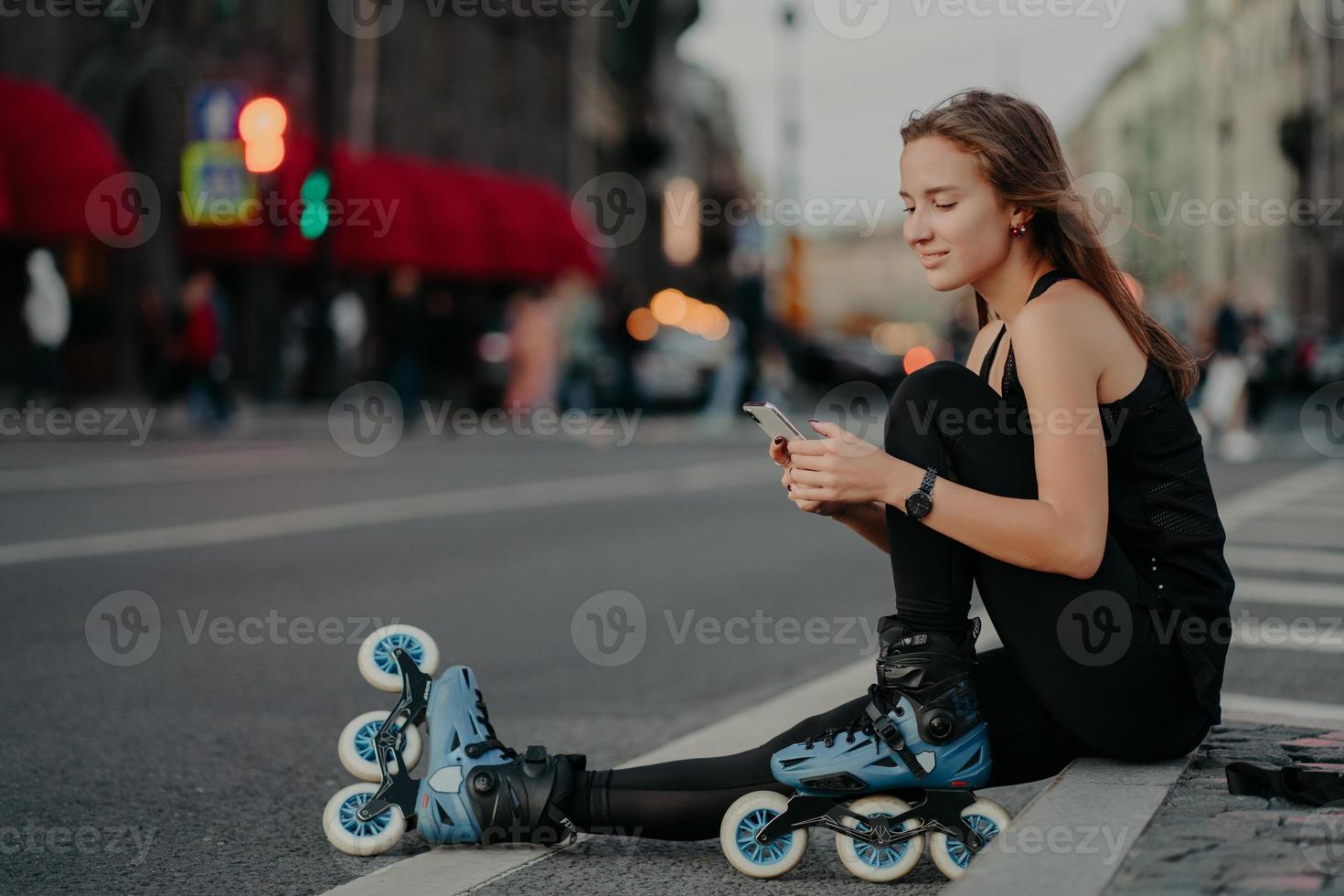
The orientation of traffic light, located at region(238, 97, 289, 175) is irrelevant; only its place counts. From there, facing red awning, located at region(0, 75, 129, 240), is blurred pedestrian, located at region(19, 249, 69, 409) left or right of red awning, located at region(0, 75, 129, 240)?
left

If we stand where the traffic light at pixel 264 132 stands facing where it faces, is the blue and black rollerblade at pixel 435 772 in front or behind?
in front

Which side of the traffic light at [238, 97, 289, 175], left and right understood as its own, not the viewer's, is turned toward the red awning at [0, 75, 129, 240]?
right

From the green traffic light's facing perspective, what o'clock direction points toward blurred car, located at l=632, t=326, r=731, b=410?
The blurred car is roughly at 8 o'clock from the green traffic light.

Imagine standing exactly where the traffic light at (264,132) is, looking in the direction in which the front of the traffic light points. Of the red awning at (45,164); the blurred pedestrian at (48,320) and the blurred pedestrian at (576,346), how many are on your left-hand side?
1

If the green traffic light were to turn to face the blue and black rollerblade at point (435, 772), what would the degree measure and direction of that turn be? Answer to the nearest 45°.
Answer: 0° — it already faces it

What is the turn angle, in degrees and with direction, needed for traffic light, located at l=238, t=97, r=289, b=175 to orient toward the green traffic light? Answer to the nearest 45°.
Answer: approximately 135° to its left

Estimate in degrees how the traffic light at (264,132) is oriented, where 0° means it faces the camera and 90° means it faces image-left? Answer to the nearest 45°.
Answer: approximately 0°

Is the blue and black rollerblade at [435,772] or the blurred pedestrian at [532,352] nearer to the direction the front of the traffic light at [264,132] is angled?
the blue and black rollerblade

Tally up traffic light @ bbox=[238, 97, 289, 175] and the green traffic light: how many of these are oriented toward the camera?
2

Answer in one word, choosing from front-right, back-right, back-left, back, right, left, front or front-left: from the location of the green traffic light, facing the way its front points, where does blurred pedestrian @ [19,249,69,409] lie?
front-right

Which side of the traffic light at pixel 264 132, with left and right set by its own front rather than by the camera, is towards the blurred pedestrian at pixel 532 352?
left

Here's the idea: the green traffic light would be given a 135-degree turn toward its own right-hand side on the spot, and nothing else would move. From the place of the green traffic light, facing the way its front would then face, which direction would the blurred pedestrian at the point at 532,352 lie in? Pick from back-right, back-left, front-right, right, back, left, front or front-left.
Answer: back

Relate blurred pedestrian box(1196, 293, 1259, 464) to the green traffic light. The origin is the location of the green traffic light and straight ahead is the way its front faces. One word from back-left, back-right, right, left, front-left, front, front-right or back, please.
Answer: front-left
